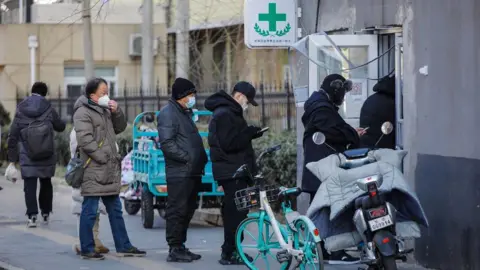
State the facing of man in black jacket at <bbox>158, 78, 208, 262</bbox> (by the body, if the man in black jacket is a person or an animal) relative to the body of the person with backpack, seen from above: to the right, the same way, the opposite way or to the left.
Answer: to the right

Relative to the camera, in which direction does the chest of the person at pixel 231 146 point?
to the viewer's right

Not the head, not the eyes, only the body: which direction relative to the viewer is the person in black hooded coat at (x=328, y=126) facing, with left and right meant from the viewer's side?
facing to the right of the viewer

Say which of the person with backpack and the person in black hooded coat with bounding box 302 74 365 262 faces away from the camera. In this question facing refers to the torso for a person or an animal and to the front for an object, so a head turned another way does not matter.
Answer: the person with backpack

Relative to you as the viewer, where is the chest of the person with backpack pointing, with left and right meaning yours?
facing away from the viewer

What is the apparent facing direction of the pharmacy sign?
toward the camera

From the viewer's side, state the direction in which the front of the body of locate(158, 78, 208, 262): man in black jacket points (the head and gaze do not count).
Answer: to the viewer's right

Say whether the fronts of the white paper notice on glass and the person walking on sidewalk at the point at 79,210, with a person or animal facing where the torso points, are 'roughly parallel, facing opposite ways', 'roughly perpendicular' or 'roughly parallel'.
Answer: roughly perpendicular

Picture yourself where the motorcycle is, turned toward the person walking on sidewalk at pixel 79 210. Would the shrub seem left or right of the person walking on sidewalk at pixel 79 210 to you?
right

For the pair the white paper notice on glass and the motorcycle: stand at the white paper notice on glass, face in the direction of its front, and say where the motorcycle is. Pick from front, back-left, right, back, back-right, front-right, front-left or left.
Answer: front

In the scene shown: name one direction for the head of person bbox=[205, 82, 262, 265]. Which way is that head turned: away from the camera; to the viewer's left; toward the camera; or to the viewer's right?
to the viewer's right
